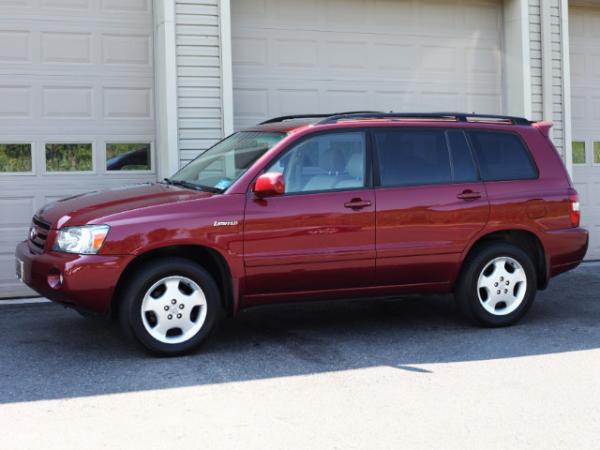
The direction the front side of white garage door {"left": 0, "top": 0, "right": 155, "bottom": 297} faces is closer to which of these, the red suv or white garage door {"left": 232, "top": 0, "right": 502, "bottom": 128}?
the red suv

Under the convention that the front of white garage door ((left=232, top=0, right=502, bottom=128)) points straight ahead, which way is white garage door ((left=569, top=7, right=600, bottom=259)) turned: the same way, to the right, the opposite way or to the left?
the same way

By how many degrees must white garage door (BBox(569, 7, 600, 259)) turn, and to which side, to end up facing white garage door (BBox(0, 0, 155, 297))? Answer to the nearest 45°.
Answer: approximately 45° to its right

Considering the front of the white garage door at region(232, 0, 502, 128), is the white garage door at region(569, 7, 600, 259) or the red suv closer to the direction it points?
the red suv

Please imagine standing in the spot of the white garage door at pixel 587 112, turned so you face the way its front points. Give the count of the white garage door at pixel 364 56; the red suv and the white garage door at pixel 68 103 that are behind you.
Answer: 0

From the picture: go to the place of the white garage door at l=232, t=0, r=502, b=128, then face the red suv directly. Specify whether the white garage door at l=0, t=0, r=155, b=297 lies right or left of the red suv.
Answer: right

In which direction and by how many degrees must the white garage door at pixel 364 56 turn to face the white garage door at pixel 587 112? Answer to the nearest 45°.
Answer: approximately 135° to its left

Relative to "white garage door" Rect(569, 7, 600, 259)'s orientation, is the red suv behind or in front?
in front

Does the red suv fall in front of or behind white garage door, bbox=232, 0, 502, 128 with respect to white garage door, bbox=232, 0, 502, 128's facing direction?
in front

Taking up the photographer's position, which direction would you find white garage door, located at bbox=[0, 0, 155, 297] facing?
facing the viewer

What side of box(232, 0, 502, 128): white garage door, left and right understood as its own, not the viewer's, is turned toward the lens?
front

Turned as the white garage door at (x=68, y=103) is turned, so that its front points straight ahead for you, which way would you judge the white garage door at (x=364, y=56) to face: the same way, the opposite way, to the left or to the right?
the same way

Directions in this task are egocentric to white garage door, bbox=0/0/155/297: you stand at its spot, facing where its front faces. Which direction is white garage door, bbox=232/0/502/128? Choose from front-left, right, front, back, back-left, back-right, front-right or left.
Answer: left

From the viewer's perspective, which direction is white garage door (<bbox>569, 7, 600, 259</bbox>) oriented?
toward the camera

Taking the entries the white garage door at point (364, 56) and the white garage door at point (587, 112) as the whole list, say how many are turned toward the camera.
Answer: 2
